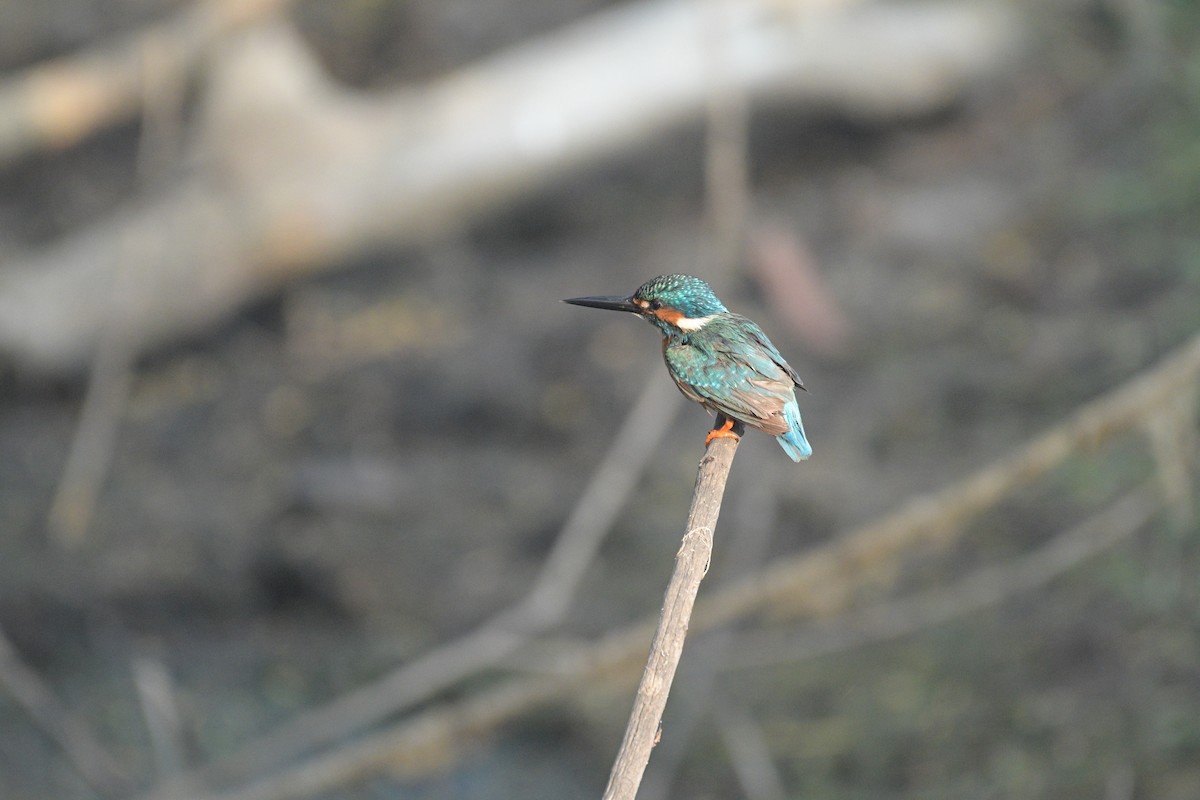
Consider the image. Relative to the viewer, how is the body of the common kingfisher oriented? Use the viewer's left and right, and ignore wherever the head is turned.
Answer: facing to the left of the viewer

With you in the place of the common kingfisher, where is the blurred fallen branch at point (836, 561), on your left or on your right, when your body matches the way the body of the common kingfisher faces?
on your right
